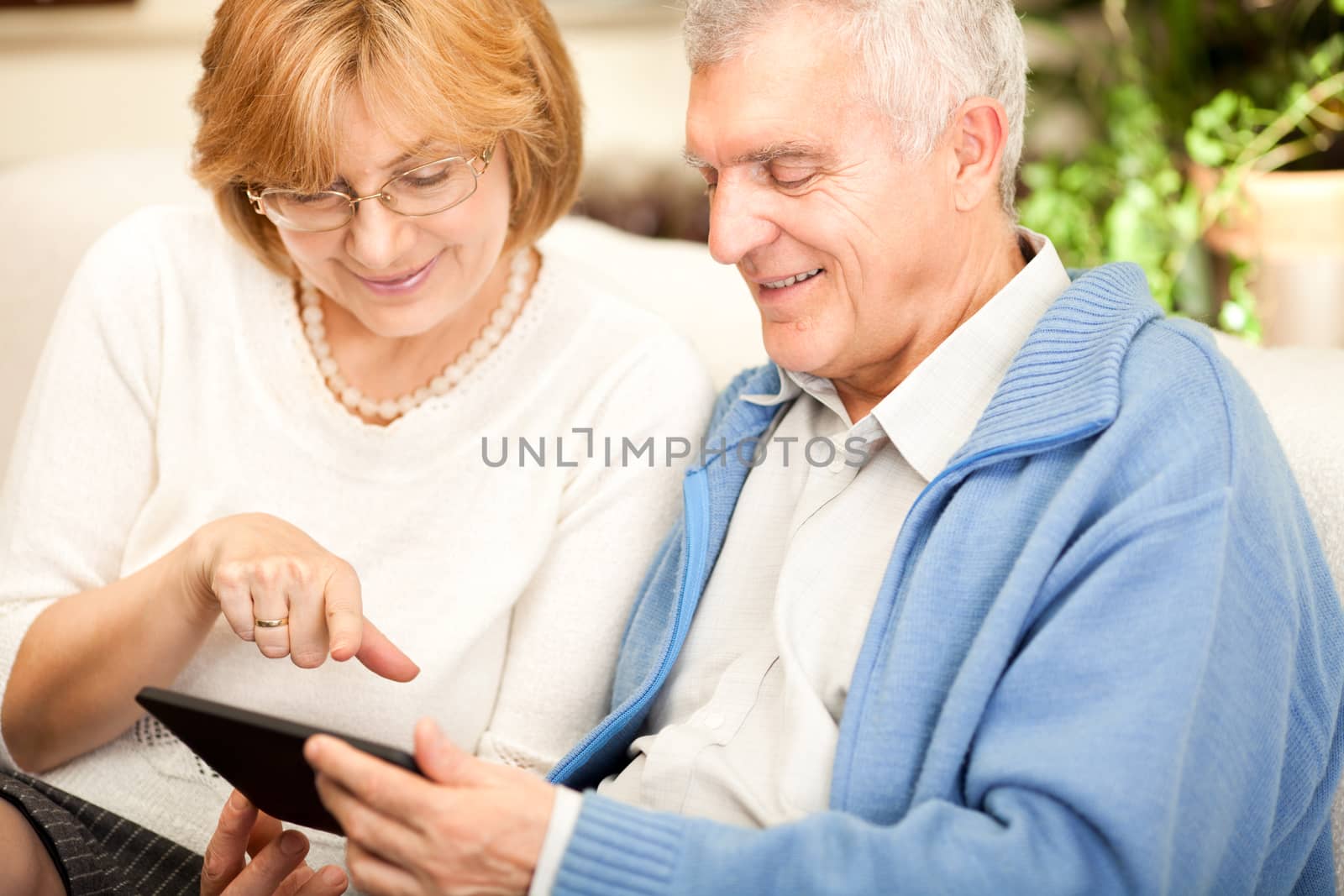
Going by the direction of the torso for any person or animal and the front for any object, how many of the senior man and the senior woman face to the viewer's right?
0

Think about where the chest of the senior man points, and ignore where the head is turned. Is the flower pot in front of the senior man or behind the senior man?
behind

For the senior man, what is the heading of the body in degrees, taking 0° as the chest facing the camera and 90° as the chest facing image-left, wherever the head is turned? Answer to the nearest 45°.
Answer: approximately 45°

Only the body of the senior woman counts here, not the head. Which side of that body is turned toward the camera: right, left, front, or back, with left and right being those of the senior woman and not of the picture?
front

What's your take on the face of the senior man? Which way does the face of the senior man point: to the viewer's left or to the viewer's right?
to the viewer's left

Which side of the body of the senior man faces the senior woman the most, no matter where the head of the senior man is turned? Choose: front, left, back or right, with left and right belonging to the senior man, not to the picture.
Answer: right
